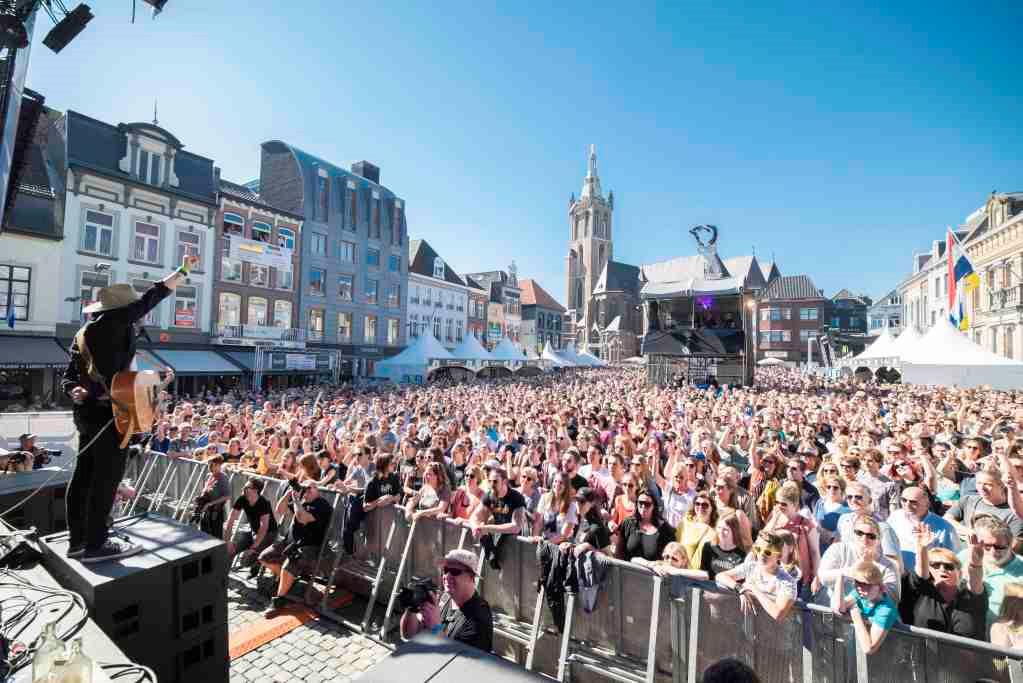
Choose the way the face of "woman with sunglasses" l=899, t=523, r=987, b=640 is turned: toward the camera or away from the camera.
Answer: toward the camera

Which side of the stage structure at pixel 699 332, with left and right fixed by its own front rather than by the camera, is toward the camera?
front

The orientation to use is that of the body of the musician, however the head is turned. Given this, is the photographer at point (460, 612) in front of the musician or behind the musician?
in front

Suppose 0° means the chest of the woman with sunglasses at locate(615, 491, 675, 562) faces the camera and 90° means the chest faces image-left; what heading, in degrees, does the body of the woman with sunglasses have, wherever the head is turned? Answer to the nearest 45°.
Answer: approximately 45°

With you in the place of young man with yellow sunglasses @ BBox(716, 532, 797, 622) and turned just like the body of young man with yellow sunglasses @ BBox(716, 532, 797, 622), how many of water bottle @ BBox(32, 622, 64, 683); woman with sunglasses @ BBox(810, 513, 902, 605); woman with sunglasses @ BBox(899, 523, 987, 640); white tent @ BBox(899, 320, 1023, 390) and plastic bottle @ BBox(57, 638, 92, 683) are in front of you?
2

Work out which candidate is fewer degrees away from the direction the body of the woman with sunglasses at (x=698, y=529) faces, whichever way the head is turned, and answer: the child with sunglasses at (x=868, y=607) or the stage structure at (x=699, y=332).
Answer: the child with sunglasses

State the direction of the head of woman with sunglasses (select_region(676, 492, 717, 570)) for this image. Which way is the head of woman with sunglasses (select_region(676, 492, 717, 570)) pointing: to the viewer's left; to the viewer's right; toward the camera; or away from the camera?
toward the camera

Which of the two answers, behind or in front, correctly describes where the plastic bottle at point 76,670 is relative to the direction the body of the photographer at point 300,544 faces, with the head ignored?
in front

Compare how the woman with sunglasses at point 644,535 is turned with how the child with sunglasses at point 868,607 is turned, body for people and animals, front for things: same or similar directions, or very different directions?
same or similar directions

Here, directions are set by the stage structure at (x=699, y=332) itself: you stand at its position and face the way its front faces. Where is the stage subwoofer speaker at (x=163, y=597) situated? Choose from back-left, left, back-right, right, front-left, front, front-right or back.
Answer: front

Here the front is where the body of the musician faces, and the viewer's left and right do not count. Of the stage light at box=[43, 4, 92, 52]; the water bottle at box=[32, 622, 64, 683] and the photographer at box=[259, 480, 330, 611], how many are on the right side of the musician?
1

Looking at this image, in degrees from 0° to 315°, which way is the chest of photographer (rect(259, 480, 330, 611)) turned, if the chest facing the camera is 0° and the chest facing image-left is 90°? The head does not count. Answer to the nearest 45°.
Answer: approximately 45°

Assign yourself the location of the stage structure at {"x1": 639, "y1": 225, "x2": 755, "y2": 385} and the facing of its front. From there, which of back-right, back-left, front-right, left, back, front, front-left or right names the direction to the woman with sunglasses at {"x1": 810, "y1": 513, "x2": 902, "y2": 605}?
front

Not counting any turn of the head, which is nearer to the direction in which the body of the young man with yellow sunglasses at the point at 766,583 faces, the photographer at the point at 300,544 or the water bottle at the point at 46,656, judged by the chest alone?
the water bottle

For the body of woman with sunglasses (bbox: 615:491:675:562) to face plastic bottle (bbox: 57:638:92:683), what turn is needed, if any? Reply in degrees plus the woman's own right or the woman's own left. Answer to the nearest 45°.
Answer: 0° — they already face it

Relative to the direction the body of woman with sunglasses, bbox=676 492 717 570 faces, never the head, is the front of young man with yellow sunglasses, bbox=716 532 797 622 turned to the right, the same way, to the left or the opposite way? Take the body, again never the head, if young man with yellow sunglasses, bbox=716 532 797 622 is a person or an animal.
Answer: the same way

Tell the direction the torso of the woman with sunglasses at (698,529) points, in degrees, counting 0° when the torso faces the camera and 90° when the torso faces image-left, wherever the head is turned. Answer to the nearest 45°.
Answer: approximately 45°

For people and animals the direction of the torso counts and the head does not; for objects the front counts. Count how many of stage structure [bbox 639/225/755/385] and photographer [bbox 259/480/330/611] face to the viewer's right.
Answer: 0
